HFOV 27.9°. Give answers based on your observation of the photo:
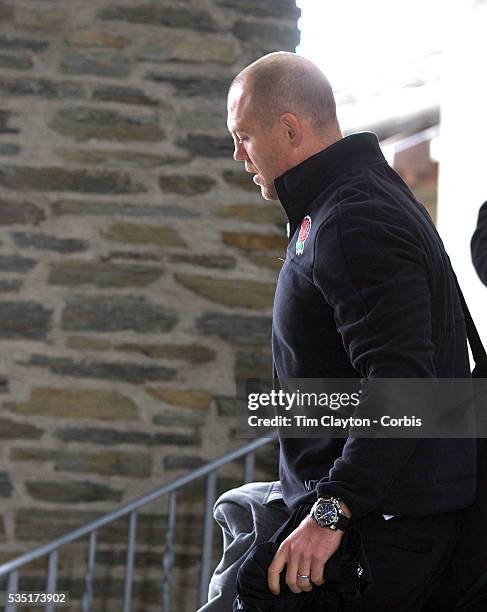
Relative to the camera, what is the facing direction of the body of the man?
to the viewer's left

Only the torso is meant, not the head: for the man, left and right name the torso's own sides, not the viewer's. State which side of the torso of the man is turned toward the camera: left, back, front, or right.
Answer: left
